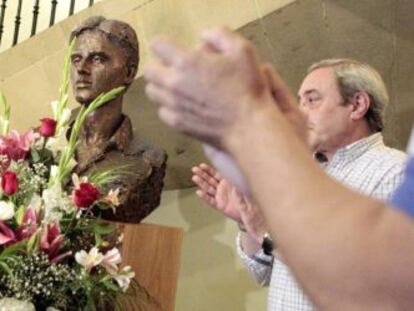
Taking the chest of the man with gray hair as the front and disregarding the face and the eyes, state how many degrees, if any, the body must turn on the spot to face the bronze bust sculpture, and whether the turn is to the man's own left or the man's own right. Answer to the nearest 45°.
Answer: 0° — they already face it

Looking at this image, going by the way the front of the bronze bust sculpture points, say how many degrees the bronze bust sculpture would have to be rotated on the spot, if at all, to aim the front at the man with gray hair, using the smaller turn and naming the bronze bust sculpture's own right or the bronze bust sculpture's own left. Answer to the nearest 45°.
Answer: approximately 90° to the bronze bust sculpture's own left

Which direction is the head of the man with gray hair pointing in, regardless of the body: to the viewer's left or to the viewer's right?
to the viewer's left

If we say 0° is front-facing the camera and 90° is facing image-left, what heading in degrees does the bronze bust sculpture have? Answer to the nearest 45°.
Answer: approximately 45°

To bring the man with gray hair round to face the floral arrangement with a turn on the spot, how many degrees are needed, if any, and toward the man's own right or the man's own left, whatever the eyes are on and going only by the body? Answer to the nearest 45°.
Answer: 0° — they already face it

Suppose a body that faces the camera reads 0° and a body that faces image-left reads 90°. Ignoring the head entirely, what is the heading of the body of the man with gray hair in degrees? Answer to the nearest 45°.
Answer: approximately 90°
